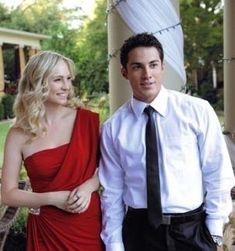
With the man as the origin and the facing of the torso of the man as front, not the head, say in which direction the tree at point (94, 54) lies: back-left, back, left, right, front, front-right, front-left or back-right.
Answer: back

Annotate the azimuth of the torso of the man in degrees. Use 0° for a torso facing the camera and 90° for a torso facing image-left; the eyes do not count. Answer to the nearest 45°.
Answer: approximately 0°

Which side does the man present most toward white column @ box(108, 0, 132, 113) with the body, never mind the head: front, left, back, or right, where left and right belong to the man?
back

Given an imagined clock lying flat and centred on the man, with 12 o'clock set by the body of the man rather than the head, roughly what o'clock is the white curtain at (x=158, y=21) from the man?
The white curtain is roughly at 6 o'clock from the man.

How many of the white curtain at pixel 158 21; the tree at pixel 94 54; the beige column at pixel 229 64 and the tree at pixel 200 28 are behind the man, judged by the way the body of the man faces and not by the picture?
4

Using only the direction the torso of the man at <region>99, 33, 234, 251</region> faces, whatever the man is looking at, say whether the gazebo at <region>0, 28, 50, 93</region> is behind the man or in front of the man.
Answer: behind

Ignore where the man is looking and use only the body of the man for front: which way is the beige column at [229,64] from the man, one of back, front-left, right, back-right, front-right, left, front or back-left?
back

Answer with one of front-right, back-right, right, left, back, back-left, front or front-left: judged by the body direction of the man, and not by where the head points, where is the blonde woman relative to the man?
right

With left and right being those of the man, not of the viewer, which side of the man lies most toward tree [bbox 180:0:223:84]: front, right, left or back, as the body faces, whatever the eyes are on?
back
